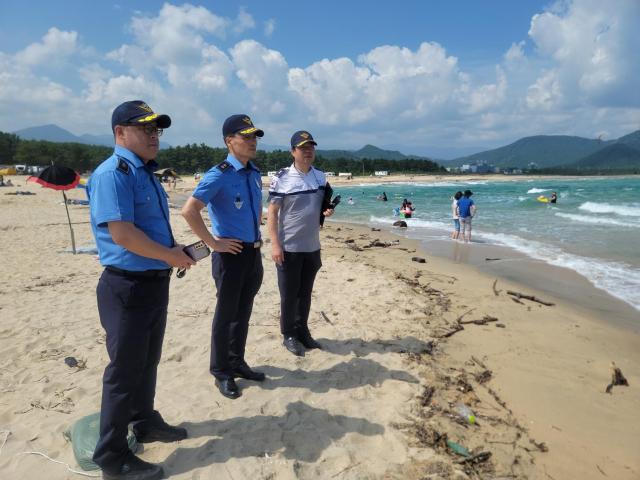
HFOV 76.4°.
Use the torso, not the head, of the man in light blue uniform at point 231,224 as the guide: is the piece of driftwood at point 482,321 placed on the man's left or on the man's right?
on the man's left

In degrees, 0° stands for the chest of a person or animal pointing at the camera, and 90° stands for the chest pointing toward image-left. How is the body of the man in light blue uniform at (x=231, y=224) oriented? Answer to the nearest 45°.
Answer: approximately 315°

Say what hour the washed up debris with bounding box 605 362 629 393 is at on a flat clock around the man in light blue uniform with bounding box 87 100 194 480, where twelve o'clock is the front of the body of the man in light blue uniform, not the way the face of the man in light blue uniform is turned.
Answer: The washed up debris is roughly at 12 o'clock from the man in light blue uniform.

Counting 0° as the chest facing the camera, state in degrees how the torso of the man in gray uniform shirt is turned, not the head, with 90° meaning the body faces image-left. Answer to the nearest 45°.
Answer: approximately 315°

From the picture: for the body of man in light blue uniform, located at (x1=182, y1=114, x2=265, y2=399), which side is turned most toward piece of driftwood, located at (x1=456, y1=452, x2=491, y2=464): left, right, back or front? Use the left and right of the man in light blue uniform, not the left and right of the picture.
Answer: front

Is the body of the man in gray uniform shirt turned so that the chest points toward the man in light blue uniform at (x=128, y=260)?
no

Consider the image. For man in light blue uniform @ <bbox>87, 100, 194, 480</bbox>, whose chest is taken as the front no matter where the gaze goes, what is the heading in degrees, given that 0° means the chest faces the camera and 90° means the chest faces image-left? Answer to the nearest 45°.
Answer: approximately 270°

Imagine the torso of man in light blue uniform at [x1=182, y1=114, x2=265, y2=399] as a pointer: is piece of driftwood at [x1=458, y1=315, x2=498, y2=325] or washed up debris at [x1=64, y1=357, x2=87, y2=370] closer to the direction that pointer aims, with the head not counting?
the piece of driftwood

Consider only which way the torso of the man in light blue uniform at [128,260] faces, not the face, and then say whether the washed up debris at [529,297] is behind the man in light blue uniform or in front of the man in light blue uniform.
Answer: in front

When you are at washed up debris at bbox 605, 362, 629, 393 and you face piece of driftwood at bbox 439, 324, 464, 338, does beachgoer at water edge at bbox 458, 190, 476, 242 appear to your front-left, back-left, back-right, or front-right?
front-right

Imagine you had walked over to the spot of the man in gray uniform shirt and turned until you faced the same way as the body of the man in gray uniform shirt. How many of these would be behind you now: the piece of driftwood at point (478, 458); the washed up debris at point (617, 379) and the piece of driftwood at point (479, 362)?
0

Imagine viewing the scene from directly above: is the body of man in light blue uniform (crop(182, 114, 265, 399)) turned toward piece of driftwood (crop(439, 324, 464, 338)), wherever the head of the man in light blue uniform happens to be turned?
no

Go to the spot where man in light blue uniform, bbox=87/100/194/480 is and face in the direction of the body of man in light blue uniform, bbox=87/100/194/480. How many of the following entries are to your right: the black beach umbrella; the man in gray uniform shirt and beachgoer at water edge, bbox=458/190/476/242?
0

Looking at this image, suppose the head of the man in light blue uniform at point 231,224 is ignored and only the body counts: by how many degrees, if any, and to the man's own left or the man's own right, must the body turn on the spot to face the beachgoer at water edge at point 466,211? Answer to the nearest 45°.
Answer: approximately 90° to the man's own left

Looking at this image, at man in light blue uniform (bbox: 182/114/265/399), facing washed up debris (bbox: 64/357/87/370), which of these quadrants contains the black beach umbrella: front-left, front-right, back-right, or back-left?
front-right

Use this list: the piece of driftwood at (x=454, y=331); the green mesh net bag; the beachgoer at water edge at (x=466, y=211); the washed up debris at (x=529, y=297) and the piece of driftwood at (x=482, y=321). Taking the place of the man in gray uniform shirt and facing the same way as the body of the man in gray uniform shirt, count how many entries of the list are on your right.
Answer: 1

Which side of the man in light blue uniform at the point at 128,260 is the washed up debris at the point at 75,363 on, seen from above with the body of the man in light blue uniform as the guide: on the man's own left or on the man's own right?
on the man's own left

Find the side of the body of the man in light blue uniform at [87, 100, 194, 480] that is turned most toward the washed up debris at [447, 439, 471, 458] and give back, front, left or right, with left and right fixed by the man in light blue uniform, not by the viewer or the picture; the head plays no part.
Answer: front
